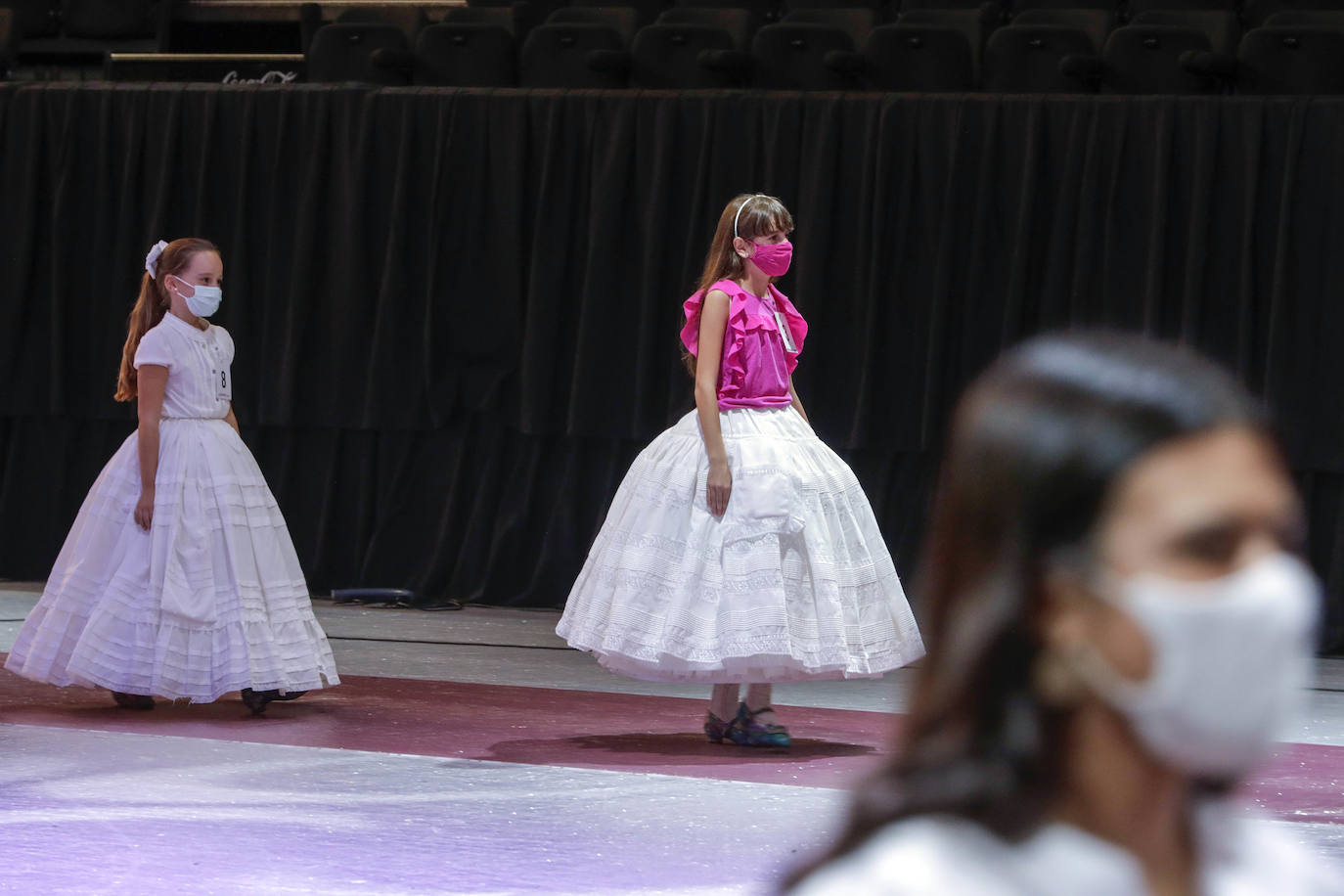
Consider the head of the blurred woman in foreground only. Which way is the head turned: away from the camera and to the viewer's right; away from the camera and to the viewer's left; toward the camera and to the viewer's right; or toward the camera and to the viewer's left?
toward the camera and to the viewer's right

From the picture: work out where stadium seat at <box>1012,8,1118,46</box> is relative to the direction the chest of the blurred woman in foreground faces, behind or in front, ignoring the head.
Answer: behind

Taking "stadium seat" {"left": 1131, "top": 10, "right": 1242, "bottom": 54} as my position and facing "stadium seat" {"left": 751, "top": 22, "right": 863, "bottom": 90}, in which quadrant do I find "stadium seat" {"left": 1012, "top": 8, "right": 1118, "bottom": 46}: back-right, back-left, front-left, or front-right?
front-right

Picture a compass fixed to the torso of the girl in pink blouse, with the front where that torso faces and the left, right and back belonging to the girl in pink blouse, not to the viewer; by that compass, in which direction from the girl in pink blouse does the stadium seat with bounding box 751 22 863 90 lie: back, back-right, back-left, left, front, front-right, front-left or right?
back-left

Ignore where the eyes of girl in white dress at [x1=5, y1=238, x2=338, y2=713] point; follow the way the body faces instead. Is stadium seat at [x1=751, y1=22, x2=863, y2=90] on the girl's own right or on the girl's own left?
on the girl's own left

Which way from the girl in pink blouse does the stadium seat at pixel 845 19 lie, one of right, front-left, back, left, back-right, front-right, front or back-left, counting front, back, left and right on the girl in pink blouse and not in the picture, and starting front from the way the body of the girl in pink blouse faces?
back-left

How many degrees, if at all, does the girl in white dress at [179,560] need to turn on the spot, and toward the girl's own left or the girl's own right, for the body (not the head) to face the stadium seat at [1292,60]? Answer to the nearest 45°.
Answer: approximately 45° to the girl's own left

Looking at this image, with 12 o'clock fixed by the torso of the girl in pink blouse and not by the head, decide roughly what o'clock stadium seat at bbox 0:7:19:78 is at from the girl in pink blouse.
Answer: The stadium seat is roughly at 6 o'clock from the girl in pink blouse.

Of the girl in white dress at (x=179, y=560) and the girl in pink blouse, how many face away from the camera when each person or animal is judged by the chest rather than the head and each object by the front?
0

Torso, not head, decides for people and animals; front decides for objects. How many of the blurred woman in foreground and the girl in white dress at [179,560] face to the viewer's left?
0

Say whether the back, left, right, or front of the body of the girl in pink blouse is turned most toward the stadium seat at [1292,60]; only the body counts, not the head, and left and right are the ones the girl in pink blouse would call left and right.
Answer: left

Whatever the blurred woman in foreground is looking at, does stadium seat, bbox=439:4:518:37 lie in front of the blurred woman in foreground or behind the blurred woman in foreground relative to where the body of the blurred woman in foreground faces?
behind

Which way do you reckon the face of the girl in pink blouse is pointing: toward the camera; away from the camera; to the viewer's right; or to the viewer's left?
to the viewer's right

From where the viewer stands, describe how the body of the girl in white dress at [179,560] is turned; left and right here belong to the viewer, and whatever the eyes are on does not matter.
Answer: facing the viewer and to the right of the viewer

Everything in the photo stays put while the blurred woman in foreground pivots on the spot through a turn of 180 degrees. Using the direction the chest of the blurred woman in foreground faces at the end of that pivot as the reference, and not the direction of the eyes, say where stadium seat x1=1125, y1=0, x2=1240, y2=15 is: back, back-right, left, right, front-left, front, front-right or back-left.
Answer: front-right

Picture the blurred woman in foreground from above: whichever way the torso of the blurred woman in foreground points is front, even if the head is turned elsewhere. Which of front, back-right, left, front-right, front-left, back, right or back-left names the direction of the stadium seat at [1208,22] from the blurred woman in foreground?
back-left

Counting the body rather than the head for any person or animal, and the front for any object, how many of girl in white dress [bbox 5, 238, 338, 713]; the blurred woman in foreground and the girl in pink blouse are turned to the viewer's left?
0
